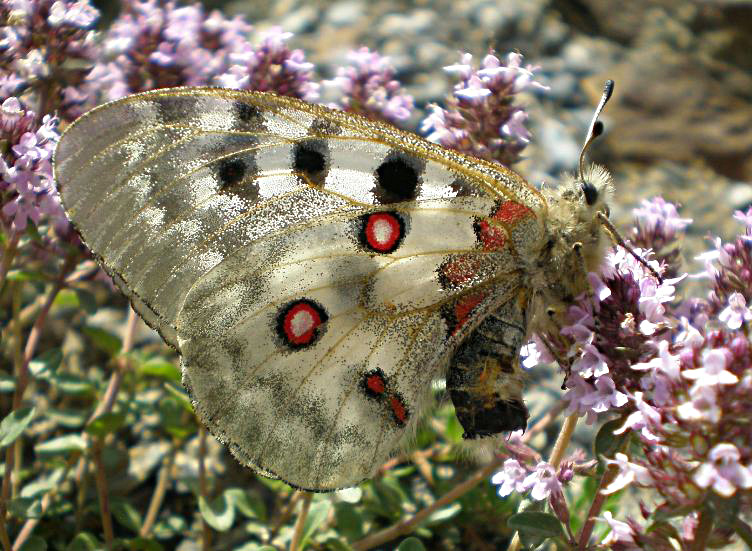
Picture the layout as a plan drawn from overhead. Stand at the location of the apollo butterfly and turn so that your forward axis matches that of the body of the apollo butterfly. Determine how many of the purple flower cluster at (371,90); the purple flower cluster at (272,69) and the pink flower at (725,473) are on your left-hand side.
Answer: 2

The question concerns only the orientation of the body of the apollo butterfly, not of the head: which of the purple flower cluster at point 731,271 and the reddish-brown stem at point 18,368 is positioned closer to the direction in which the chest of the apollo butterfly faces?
the purple flower cluster

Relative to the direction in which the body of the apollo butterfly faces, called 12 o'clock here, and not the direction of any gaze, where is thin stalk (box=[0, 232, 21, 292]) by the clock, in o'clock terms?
The thin stalk is roughly at 7 o'clock from the apollo butterfly.

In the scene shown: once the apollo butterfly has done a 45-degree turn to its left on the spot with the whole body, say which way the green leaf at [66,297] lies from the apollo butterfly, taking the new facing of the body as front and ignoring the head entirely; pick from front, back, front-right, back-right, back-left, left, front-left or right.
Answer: left

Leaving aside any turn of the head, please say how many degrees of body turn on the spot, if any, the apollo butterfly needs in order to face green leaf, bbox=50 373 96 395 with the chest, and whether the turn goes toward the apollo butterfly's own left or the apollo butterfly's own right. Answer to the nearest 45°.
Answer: approximately 135° to the apollo butterfly's own left

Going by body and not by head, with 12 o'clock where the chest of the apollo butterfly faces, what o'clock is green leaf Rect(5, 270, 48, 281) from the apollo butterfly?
The green leaf is roughly at 7 o'clock from the apollo butterfly.

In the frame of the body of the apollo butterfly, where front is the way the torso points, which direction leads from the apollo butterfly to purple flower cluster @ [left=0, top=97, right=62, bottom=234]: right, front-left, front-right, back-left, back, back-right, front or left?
back-left

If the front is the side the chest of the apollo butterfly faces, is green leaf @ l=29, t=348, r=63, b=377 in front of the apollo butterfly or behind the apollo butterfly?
behind

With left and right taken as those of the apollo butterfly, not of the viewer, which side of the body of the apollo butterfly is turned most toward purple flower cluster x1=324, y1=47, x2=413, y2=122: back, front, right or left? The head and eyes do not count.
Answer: left

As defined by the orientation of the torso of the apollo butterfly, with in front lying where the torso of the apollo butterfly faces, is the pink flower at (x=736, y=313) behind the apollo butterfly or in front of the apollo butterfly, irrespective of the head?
in front

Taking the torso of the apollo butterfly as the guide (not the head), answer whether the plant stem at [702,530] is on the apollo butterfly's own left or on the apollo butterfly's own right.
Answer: on the apollo butterfly's own right

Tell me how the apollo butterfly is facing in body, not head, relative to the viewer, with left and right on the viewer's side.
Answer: facing to the right of the viewer
